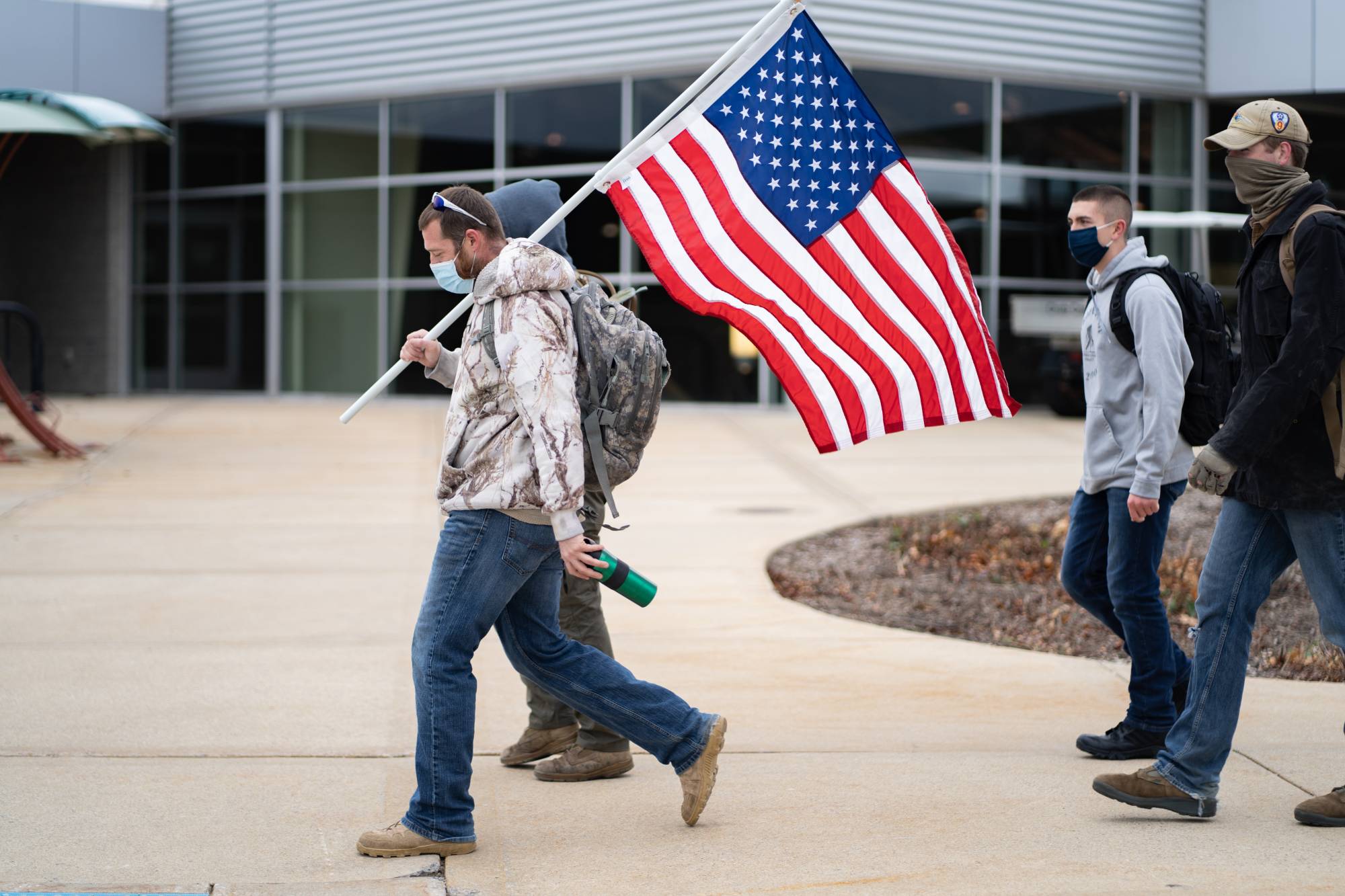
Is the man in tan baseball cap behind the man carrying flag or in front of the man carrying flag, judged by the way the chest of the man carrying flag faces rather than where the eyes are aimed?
behind

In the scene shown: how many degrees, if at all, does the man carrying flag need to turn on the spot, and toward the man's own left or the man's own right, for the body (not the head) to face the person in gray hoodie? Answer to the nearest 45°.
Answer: approximately 180°

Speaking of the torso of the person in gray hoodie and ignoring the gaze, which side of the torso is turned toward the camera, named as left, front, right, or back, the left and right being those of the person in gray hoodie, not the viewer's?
left

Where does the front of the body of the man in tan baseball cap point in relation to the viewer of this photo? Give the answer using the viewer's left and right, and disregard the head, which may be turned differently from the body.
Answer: facing to the left of the viewer

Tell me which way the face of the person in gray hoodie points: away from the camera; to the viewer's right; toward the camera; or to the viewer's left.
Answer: to the viewer's left

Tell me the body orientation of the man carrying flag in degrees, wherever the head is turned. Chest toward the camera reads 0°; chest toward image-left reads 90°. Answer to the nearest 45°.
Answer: approximately 90°

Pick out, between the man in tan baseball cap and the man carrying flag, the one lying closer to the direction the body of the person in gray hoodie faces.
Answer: the man carrying flag

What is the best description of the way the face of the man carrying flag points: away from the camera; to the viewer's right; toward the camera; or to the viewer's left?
to the viewer's left

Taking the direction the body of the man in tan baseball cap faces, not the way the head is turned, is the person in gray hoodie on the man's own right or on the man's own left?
on the man's own right
